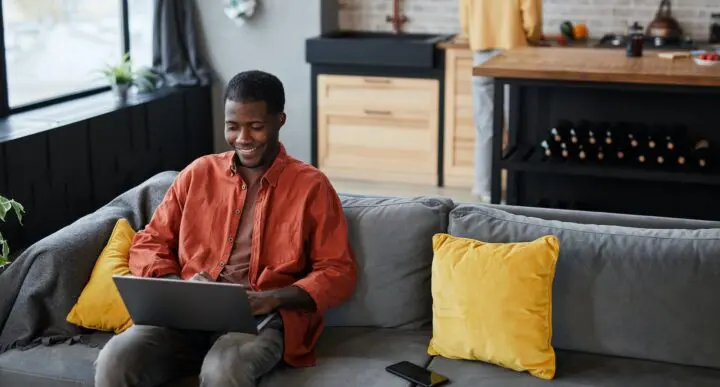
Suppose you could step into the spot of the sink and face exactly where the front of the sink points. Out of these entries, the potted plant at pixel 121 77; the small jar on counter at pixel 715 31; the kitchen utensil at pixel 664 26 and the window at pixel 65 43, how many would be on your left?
2

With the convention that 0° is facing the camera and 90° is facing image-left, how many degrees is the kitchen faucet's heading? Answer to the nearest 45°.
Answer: approximately 0°

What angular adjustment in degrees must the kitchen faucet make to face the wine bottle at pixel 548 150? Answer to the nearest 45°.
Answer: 0° — it already faces it

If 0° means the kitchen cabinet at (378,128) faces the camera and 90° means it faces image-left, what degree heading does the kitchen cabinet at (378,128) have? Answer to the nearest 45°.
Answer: approximately 0°

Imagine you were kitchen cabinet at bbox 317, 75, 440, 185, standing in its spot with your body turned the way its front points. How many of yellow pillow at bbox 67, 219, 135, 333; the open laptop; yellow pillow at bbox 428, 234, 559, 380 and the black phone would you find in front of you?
4

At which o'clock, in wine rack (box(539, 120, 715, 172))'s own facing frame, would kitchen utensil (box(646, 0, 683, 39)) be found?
The kitchen utensil is roughly at 6 o'clock from the wine rack.

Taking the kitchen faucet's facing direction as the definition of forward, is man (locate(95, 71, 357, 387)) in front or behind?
in front

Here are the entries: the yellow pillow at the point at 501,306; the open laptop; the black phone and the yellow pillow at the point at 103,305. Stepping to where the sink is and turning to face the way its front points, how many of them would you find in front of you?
4

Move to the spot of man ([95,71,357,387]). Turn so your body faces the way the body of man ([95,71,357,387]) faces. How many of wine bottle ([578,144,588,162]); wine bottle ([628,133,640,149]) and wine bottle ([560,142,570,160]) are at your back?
3

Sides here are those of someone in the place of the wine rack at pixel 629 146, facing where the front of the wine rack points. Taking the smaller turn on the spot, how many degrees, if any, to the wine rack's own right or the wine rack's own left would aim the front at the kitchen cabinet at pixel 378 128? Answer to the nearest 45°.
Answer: approximately 135° to the wine rack's own right

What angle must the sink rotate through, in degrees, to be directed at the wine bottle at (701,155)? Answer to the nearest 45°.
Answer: approximately 45° to its left

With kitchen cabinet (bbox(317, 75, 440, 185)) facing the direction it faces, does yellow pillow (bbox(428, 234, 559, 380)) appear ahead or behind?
ahead

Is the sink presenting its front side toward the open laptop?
yes
